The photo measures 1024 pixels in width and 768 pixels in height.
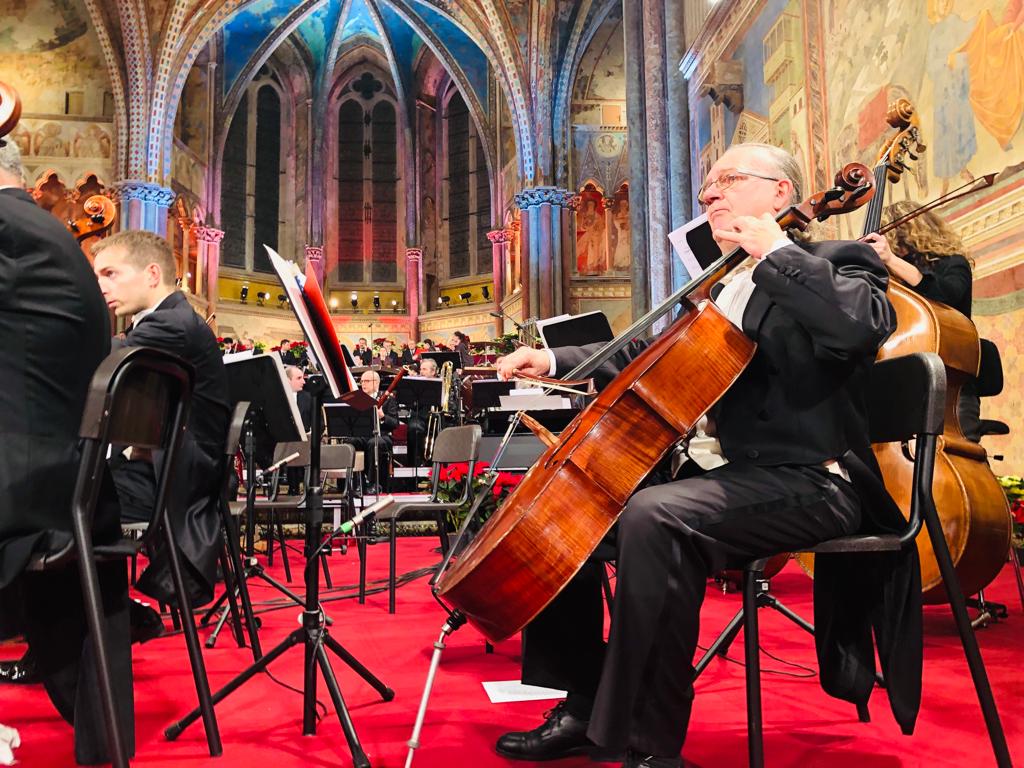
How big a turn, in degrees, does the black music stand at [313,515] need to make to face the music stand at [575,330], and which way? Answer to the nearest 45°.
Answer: approximately 45° to its left

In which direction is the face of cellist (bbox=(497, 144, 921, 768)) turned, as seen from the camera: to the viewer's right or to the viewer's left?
to the viewer's left

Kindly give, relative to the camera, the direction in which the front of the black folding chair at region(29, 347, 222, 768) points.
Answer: facing away from the viewer and to the left of the viewer

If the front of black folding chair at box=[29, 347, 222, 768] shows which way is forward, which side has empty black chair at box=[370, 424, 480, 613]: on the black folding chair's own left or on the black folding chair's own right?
on the black folding chair's own right

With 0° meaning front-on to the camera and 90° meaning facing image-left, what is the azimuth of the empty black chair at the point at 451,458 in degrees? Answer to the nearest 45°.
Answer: approximately 45°

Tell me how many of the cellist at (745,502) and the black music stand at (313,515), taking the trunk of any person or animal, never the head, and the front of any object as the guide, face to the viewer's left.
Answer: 1

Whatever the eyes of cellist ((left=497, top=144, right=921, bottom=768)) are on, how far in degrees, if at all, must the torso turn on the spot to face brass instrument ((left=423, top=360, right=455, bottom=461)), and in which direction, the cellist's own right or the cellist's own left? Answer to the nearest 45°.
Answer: approximately 90° to the cellist's own right

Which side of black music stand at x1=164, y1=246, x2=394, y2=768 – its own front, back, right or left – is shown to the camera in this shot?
right

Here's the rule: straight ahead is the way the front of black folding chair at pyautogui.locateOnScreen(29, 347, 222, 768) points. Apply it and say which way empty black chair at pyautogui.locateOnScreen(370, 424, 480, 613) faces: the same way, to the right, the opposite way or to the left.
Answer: to the left

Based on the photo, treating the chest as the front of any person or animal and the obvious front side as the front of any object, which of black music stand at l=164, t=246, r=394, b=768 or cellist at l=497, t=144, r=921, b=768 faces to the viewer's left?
the cellist
